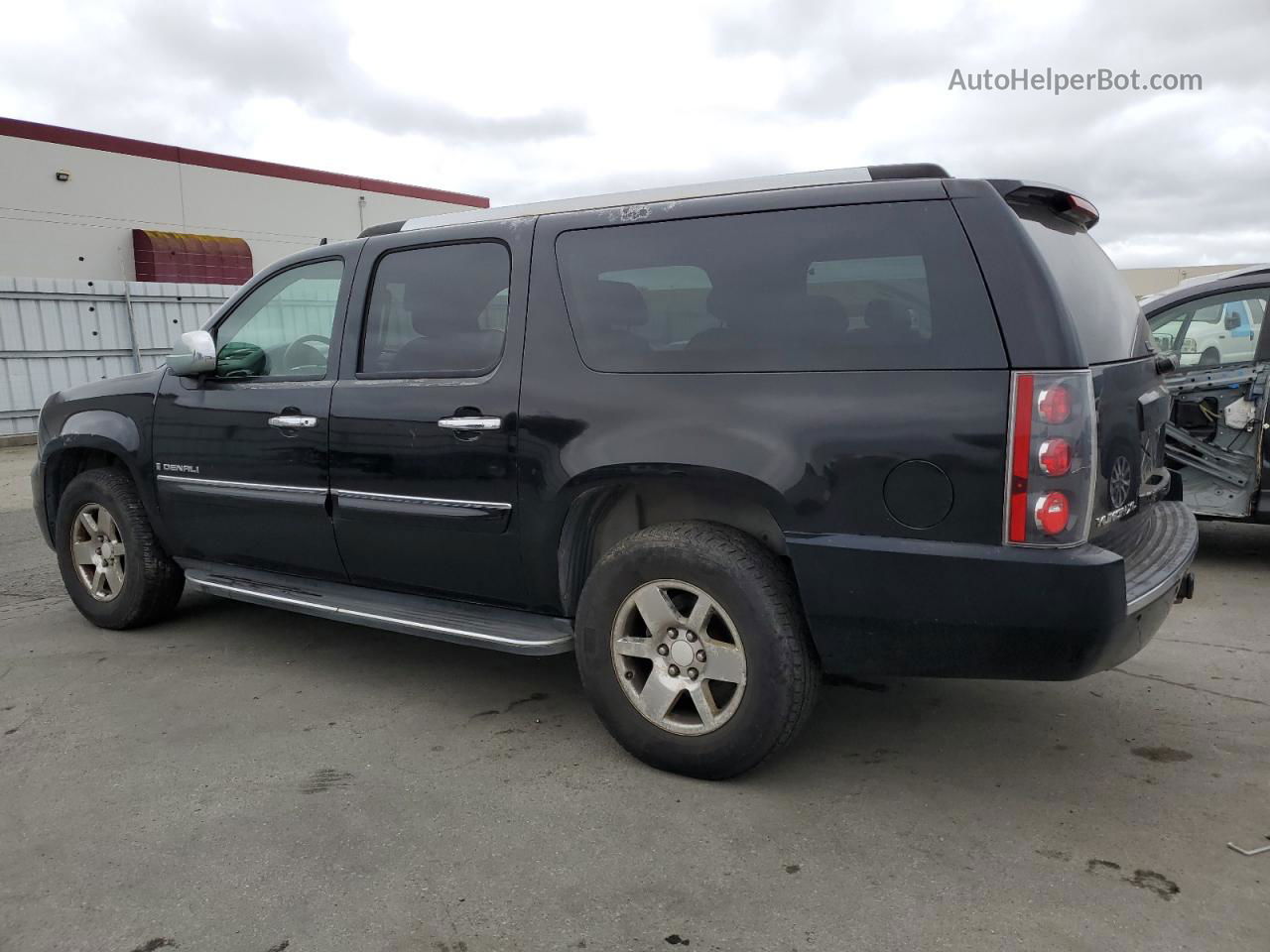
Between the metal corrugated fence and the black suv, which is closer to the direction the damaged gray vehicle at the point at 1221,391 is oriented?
the metal corrugated fence

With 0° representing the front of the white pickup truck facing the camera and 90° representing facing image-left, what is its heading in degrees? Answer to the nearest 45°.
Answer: approximately 45°

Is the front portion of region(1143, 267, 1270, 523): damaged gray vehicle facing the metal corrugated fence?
yes

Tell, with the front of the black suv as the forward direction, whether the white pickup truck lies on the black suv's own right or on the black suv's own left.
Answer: on the black suv's own right

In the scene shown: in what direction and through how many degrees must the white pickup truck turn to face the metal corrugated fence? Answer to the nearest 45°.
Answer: approximately 45° to its right

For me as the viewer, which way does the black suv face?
facing away from the viewer and to the left of the viewer

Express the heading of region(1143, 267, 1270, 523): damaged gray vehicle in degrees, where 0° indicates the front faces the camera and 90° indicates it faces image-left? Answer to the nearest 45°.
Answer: approximately 90°
